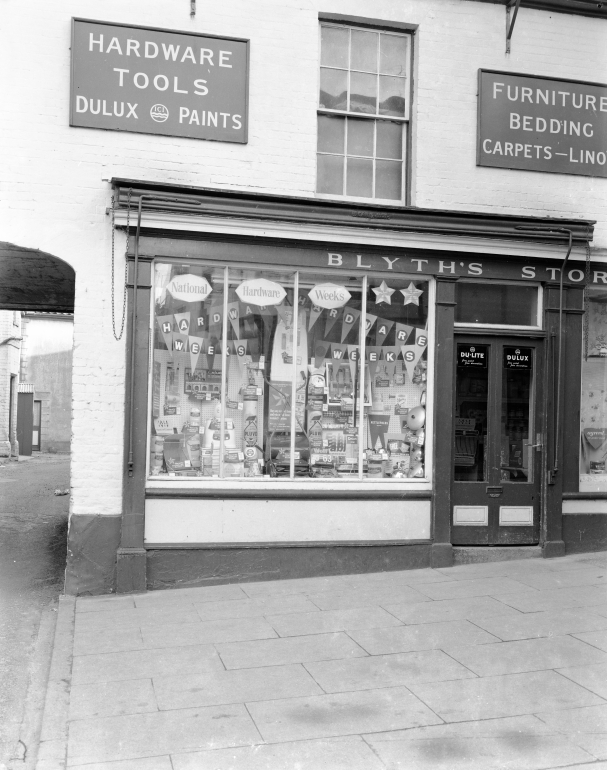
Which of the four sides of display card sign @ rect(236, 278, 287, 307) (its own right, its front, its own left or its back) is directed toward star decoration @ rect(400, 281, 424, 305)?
left

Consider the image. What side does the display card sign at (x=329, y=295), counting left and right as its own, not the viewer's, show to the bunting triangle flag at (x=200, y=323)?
right

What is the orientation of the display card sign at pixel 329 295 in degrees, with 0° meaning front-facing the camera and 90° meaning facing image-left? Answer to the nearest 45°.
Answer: approximately 0°

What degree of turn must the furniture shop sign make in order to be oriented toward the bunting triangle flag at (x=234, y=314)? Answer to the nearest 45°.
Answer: approximately 90° to its right

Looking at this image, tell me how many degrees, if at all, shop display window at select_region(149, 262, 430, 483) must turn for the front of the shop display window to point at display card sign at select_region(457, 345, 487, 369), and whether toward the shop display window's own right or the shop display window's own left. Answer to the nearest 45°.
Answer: approximately 90° to the shop display window's own left

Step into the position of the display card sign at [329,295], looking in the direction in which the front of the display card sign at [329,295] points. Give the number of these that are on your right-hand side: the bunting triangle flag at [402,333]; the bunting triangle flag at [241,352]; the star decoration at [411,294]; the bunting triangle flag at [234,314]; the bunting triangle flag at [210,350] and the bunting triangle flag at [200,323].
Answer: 4

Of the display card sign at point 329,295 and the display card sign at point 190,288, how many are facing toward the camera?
2

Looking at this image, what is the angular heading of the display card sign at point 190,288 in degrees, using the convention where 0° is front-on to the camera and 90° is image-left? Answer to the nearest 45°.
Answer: approximately 0°
